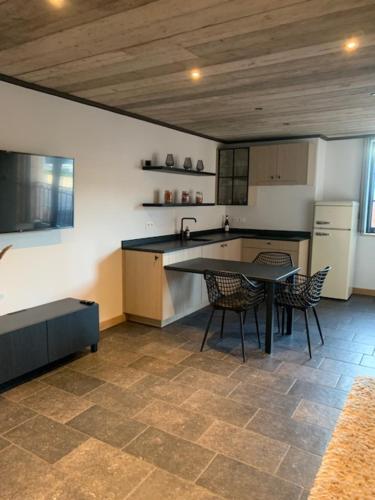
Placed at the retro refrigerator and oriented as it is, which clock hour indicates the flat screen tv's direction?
The flat screen tv is roughly at 1 o'clock from the retro refrigerator.

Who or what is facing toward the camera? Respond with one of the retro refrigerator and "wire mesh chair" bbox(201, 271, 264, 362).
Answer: the retro refrigerator

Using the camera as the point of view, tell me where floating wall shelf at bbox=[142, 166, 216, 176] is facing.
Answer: facing the viewer and to the right of the viewer

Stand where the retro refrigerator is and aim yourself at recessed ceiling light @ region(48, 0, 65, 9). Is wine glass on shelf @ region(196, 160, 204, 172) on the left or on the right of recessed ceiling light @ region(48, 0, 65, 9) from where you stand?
right

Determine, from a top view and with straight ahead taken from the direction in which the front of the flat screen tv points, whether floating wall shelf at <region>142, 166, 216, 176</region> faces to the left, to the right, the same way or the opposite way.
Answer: the same way

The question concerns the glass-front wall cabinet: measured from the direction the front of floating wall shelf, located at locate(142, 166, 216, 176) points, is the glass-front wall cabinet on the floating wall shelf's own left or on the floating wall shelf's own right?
on the floating wall shelf's own left

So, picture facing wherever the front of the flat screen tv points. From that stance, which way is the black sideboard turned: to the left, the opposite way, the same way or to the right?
the same way

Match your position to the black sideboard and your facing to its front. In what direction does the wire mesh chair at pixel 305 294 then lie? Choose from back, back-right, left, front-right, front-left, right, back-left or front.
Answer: front-left

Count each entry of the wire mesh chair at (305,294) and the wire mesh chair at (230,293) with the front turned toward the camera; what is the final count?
0

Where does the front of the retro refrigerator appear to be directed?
toward the camera

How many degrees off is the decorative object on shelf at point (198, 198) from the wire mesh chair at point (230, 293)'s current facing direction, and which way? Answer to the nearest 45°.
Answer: approximately 45° to its left

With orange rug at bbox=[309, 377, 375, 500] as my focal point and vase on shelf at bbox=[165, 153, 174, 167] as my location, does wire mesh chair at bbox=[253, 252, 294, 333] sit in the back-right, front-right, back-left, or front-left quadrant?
front-left

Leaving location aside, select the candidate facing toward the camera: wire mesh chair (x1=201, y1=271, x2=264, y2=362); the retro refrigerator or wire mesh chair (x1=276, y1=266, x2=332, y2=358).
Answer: the retro refrigerator

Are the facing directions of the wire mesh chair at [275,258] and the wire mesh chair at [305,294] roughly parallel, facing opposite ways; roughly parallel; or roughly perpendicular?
roughly perpendicular

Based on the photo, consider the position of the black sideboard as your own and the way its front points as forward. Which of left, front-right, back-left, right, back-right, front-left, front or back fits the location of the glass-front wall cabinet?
left

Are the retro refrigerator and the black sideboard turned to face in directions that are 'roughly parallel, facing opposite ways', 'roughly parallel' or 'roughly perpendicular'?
roughly perpendicular

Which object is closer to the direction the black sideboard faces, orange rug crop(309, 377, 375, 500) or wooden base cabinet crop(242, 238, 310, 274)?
the orange rug

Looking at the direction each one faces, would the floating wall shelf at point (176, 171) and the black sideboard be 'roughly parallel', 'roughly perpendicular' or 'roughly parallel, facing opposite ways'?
roughly parallel

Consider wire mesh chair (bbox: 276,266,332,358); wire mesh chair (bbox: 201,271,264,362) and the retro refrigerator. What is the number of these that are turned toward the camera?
1

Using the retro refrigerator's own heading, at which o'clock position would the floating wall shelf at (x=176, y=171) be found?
The floating wall shelf is roughly at 2 o'clock from the retro refrigerator.
